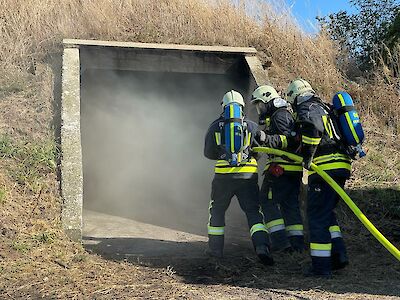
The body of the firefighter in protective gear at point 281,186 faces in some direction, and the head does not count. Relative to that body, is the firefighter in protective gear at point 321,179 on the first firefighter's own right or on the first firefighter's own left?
on the first firefighter's own left

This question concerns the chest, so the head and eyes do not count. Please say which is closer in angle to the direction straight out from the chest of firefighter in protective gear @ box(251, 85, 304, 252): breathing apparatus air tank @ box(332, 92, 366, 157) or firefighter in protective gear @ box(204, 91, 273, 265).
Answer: the firefighter in protective gear

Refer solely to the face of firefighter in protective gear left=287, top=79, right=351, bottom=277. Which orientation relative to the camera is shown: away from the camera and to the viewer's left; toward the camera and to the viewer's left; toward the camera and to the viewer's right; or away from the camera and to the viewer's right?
away from the camera and to the viewer's left

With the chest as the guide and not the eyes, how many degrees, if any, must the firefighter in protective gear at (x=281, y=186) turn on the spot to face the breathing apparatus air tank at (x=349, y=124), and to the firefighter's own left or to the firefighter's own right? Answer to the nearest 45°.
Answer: approximately 135° to the firefighter's own left

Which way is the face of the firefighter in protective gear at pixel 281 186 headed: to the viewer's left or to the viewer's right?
to the viewer's left

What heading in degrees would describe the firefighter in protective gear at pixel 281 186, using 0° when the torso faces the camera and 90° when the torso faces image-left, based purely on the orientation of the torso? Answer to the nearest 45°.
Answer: approximately 90°

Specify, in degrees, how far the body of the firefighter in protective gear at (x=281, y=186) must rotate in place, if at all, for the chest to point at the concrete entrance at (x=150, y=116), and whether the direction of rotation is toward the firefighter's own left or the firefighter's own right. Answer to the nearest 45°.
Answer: approximately 45° to the firefighter's own right
